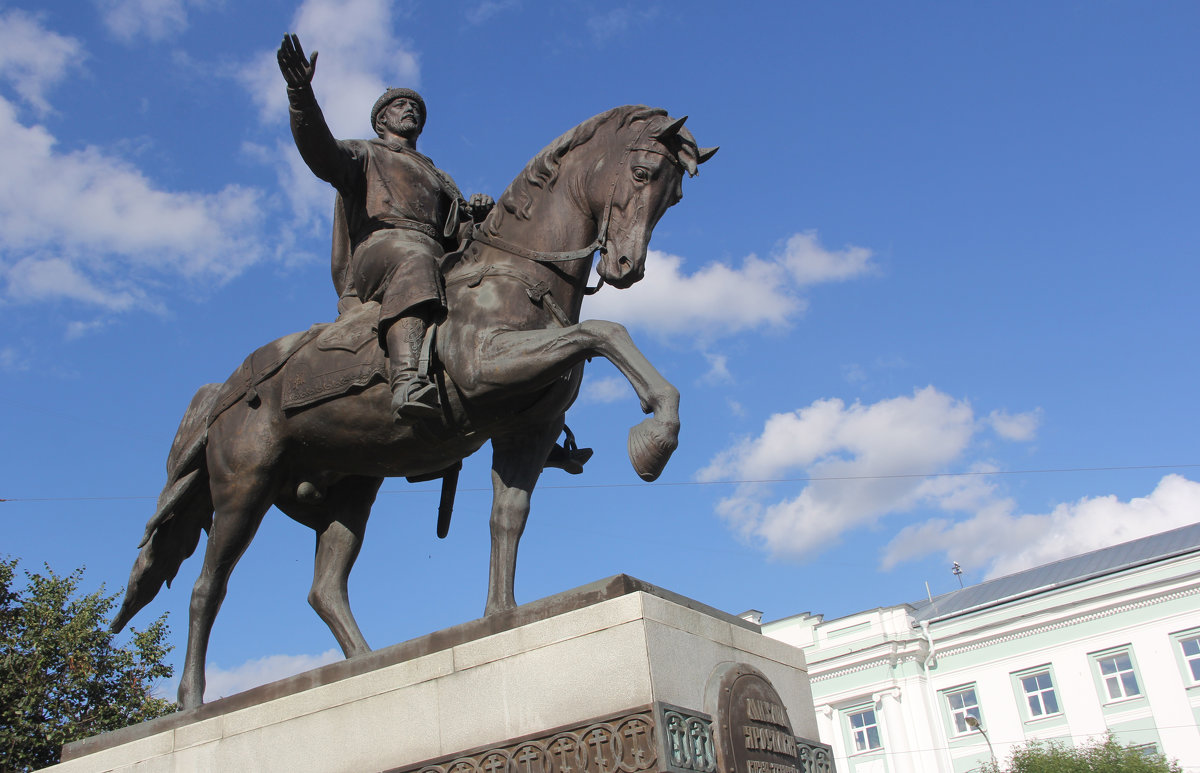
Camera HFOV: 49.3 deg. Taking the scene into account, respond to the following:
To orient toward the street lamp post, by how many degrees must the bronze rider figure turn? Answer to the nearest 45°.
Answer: approximately 90° to its left

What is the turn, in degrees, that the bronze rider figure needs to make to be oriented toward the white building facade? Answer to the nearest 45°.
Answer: approximately 90° to its left

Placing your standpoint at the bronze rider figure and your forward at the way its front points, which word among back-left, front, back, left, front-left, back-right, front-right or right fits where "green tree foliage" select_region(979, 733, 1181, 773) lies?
left

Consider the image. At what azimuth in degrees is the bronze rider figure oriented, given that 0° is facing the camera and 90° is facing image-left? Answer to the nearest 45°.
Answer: approximately 315°
